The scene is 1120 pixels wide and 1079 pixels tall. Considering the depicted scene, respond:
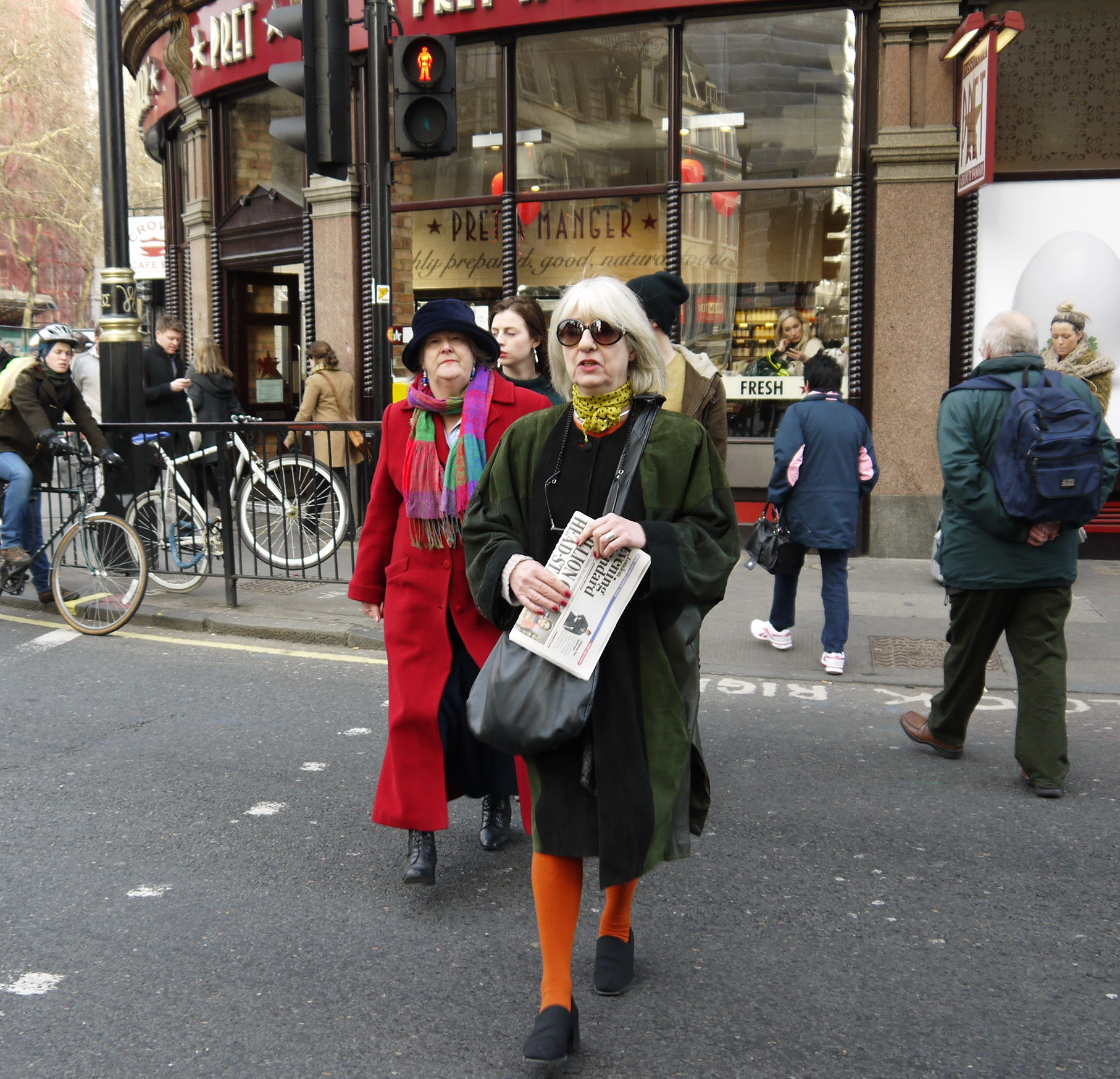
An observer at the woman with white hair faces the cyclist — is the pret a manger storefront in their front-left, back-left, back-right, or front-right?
front-right

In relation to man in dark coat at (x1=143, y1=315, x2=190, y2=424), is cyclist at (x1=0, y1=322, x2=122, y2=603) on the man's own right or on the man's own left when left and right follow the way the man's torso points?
on the man's own right

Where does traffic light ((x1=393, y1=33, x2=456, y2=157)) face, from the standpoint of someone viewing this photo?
facing the viewer

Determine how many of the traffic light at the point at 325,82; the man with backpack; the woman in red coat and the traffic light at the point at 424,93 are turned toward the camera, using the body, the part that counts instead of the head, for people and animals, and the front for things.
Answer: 2

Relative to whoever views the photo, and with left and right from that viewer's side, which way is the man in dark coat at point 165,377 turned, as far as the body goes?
facing the viewer and to the right of the viewer

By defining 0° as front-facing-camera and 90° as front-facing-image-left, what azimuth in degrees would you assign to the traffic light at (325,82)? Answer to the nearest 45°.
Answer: approximately 90°

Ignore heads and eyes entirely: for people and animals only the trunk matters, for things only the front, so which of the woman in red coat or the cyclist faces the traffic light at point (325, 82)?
the cyclist

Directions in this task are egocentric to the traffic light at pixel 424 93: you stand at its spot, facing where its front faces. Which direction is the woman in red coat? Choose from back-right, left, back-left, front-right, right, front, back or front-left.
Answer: front

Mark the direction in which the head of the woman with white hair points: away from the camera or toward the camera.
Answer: toward the camera

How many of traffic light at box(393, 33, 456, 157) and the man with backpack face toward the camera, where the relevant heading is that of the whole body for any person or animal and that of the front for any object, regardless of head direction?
1

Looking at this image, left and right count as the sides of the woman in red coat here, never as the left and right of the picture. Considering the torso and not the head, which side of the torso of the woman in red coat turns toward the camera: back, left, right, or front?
front

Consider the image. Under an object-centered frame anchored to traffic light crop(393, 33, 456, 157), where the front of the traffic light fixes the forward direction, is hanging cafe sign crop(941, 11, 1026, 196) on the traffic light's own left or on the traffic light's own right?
on the traffic light's own left

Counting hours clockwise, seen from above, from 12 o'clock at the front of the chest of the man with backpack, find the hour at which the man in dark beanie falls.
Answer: The man in dark beanie is roughly at 10 o'clock from the man with backpack.
